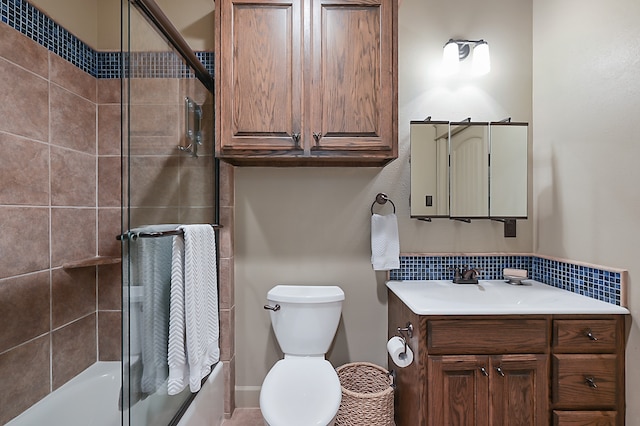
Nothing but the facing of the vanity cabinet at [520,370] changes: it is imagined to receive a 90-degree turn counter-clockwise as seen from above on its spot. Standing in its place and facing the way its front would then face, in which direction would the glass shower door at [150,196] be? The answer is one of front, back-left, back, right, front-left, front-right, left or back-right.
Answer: back-right

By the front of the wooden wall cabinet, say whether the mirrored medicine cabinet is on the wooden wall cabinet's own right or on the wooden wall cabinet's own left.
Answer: on the wooden wall cabinet's own left

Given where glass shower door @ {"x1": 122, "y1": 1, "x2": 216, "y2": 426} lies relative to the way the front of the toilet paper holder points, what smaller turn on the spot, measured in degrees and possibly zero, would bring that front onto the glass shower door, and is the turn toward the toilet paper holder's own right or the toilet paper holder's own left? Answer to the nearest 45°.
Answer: approximately 45° to the toilet paper holder's own left

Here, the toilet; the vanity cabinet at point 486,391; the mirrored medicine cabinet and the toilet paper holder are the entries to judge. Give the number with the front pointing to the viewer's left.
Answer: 1

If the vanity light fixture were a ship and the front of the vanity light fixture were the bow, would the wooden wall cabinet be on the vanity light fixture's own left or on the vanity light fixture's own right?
on the vanity light fixture's own right

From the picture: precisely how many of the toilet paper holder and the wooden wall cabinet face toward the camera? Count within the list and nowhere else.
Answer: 1

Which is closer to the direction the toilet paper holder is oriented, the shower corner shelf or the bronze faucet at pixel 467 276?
the shower corner shelf

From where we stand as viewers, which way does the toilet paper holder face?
facing to the left of the viewer
